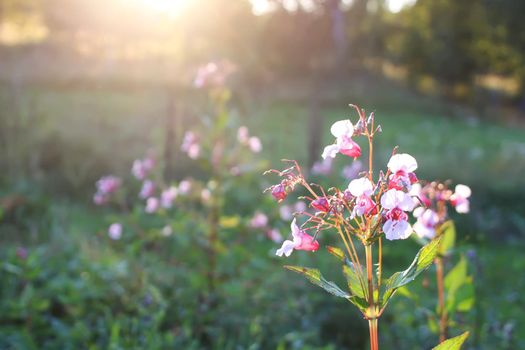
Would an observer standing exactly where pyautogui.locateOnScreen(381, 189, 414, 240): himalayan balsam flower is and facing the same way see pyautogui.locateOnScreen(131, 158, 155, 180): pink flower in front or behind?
behind

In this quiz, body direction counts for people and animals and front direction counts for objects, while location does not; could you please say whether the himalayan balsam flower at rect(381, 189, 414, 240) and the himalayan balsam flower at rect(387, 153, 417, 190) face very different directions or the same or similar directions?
same or similar directions

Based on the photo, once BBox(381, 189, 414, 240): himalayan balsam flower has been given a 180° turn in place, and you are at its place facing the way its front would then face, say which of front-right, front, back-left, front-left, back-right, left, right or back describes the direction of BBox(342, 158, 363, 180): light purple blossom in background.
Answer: front

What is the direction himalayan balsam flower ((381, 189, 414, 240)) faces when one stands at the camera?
facing the viewer

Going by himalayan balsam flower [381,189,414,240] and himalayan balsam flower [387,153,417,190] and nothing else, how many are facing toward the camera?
2

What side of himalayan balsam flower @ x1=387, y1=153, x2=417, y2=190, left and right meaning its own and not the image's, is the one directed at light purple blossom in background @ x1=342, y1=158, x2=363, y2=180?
back

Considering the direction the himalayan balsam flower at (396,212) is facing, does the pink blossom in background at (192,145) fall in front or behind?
behind

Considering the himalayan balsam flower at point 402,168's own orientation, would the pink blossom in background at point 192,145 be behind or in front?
behind

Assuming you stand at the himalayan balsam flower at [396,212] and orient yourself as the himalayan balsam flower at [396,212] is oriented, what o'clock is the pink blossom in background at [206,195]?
The pink blossom in background is roughly at 5 o'clock from the himalayan balsam flower.
